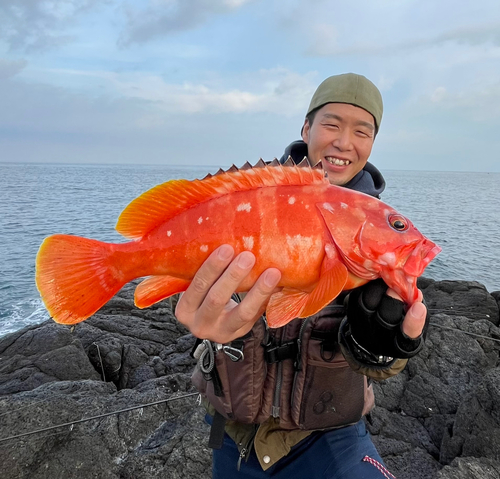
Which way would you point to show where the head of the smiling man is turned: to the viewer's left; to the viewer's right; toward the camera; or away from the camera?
toward the camera

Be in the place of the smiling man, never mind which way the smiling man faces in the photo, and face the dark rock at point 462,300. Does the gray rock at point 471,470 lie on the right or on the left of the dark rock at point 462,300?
right

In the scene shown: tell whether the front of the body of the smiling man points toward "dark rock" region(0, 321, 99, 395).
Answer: no

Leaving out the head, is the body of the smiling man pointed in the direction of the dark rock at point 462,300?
no

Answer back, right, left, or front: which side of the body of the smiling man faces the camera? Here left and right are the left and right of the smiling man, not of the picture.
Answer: front

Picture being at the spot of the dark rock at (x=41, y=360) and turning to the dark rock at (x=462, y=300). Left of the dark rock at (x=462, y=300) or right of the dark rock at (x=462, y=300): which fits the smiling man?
right

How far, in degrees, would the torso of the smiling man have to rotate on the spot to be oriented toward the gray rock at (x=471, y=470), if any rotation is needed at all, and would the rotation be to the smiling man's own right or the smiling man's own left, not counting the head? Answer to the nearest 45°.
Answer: approximately 90° to the smiling man's own left

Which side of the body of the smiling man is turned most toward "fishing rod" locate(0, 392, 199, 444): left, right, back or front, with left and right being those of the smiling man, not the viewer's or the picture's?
right

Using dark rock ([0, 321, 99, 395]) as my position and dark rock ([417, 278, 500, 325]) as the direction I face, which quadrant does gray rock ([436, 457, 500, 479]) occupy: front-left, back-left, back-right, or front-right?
front-right
